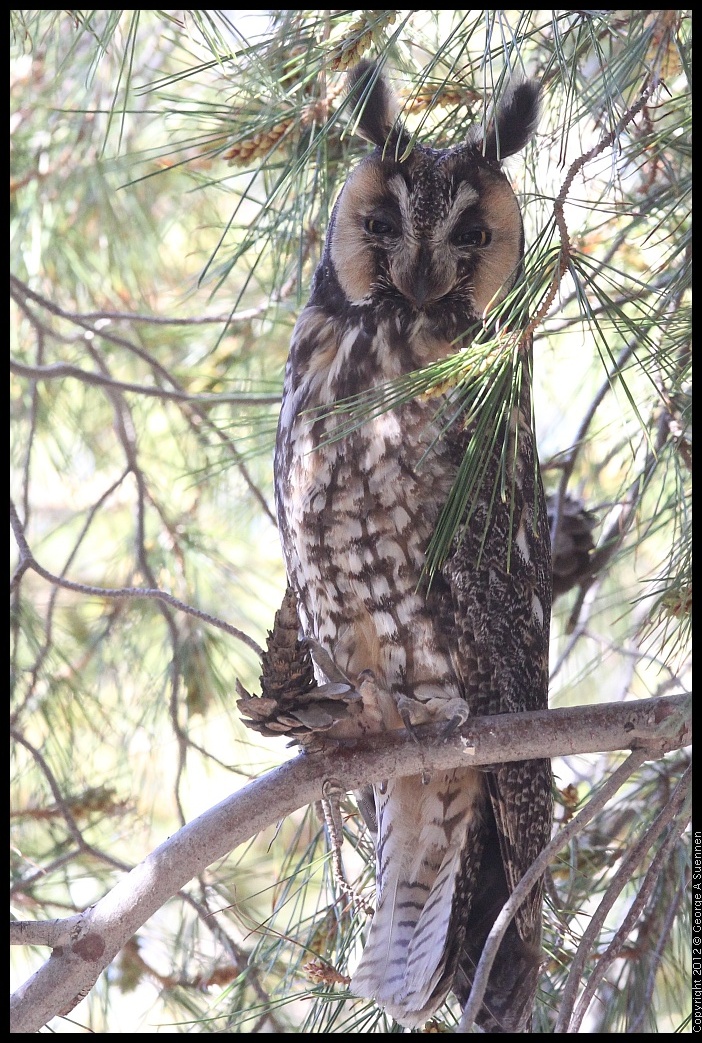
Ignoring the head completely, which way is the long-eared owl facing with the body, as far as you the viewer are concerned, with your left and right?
facing the viewer and to the left of the viewer
